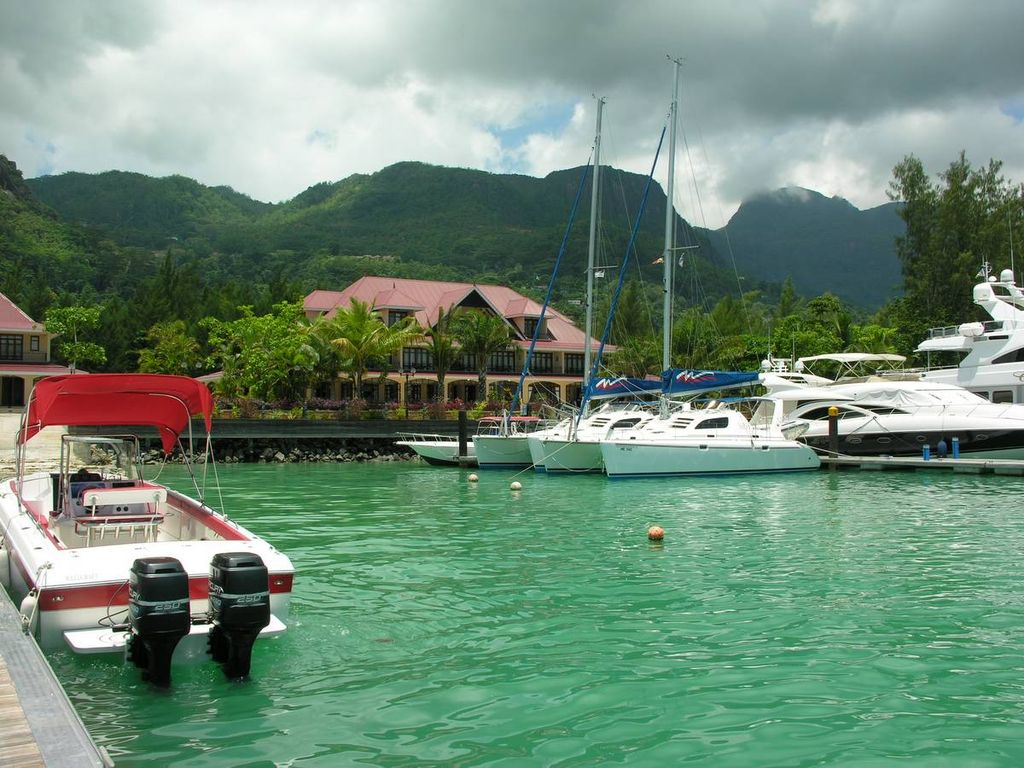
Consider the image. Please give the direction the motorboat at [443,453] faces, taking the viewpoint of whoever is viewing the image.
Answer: facing to the left of the viewer

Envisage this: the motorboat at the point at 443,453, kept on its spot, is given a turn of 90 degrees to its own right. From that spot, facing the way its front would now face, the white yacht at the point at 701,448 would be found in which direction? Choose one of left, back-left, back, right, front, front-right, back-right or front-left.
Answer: back-right

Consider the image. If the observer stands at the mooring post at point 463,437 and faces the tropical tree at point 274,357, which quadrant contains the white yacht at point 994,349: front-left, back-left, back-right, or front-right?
back-right

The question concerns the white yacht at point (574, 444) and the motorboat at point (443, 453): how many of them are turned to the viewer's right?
0

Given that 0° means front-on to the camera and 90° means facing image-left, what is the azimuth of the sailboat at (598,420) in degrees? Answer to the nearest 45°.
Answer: approximately 45°

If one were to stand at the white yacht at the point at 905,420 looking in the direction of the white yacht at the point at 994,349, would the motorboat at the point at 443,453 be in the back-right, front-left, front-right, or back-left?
back-left

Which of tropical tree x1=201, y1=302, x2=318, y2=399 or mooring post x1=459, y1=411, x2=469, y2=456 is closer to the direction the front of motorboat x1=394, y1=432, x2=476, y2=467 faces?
the tropical tree
